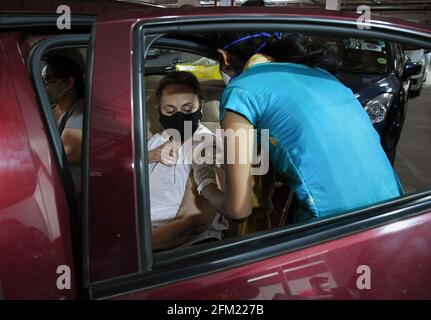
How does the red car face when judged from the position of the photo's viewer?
facing away from the viewer and to the right of the viewer

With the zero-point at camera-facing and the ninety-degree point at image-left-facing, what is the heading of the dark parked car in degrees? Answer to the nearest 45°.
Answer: approximately 45°

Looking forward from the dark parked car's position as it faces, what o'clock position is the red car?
The red car is roughly at 11 o'clock from the dark parked car.

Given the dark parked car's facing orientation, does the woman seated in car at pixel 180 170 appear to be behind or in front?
in front

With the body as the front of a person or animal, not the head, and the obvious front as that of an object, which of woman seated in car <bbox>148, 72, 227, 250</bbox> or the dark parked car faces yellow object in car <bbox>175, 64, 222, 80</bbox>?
the dark parked car
